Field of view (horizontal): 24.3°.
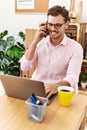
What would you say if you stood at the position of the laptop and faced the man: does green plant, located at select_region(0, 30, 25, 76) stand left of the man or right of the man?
left

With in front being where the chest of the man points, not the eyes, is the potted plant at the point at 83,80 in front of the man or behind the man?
behind

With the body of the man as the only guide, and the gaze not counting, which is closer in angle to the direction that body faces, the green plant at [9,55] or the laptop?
the laptop

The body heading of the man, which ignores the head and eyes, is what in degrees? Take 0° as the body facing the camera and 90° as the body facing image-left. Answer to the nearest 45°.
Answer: approximately 45°

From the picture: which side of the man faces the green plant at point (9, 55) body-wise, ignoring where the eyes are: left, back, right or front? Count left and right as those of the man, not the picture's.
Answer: right

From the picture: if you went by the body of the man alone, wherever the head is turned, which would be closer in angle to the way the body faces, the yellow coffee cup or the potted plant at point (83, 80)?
the yellow coffee cup

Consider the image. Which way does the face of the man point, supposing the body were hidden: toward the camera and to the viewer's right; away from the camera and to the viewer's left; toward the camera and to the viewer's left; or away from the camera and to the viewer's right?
toward the camera and to the viewer's left

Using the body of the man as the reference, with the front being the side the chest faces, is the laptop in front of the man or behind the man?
in front

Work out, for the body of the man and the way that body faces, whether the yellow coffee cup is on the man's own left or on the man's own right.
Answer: on the man's own left
